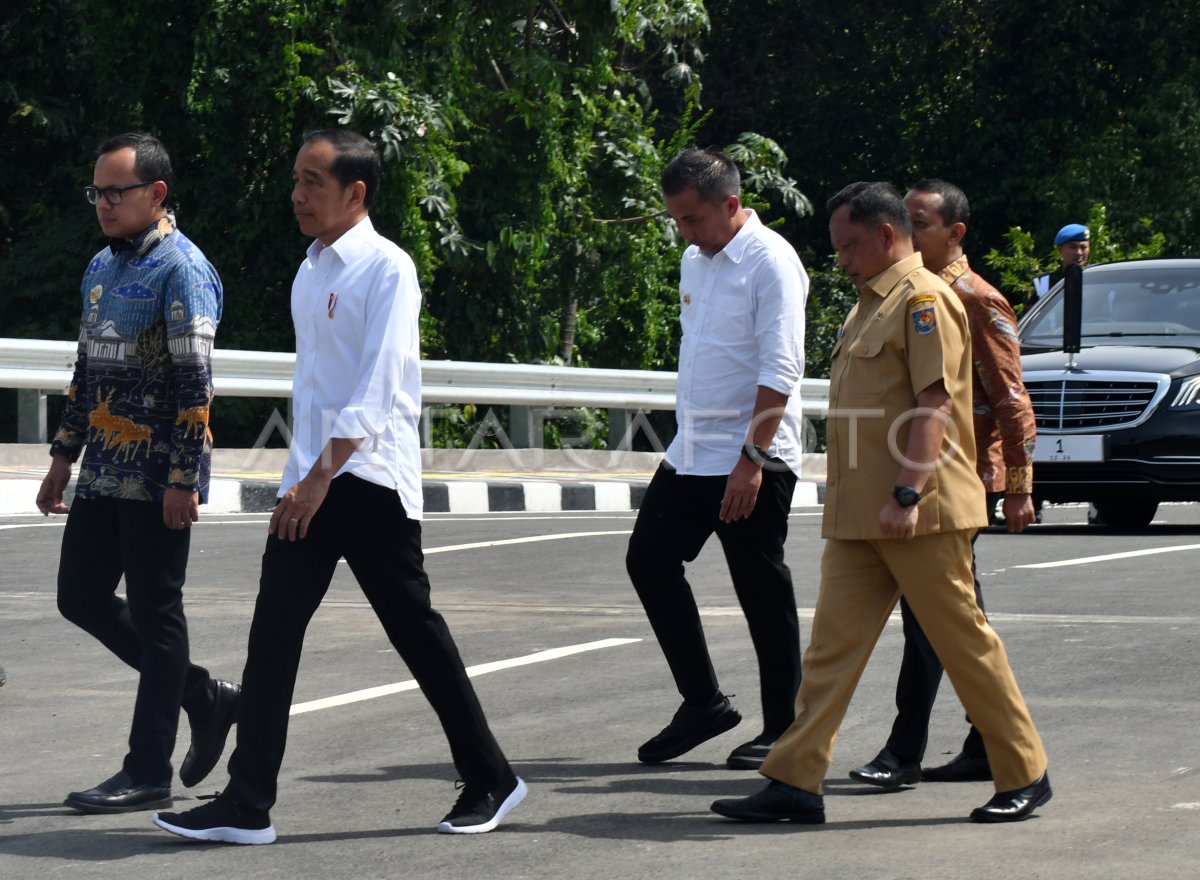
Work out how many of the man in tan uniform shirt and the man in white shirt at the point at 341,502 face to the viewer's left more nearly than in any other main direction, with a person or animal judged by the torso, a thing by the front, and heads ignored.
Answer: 2

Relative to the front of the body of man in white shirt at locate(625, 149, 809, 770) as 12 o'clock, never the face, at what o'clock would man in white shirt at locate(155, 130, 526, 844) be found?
man in white shirt at locate(155, 130, 526, 844) is roughly at 12 o'clock from man in white shirt at locate(625, 149, 809, 770).

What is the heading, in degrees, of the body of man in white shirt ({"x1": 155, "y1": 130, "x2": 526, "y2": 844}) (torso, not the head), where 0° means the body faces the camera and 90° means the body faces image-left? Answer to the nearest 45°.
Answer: approximately 90°

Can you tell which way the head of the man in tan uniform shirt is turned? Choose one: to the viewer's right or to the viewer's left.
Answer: to the viewer's left

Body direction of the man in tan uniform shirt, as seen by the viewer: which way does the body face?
to the viewer's left

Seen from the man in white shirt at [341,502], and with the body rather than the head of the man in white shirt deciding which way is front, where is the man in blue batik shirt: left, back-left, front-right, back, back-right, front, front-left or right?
front-right

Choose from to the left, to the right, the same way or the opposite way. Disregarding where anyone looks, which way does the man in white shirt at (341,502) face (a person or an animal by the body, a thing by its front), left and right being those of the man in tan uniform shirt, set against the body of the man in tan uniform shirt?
the same way

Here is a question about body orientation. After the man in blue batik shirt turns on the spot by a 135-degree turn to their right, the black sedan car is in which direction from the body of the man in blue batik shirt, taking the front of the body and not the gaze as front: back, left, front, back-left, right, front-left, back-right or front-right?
front-right

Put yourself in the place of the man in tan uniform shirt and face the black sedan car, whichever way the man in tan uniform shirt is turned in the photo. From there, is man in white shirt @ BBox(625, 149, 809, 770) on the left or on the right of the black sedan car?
left

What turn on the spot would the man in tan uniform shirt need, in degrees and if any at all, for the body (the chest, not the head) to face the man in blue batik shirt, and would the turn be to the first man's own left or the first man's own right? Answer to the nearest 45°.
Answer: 0° — they already face them

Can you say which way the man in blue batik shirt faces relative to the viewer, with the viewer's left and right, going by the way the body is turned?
facing the viewer and to the left of the viewer

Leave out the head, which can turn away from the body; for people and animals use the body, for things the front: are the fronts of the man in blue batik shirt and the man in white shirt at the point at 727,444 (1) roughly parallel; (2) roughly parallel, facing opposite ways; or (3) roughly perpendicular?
roughly parallel

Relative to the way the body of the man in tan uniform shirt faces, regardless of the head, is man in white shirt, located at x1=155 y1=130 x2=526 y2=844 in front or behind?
in front

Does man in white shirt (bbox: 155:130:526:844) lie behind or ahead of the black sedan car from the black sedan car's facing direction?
ahead

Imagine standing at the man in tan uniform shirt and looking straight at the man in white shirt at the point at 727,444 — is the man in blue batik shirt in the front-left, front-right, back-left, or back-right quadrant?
front-left
